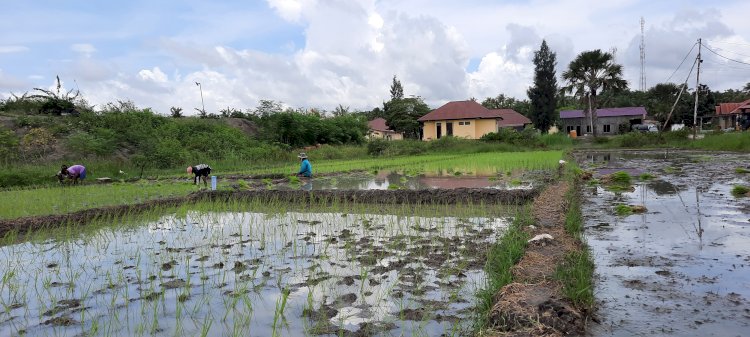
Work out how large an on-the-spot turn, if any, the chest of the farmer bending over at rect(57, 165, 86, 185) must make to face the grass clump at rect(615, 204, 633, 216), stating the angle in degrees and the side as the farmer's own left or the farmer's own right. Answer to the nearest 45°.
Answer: approximately 135° to the farmer's own left

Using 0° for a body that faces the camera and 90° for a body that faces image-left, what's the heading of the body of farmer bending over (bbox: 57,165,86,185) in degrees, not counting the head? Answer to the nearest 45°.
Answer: approximately 90°

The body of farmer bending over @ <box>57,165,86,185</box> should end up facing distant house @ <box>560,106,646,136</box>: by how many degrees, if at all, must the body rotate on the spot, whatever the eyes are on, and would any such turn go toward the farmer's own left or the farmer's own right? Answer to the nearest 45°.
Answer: approximately 180°

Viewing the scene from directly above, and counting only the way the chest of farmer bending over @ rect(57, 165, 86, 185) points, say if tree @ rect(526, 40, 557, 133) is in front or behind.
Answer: behind

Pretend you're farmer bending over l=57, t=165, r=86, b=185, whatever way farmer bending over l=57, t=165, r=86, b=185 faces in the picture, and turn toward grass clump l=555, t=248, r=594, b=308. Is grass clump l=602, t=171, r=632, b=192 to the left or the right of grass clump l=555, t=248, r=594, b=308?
left

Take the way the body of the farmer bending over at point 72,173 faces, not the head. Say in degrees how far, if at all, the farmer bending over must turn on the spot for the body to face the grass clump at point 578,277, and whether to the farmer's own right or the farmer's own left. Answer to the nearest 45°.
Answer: approximately 90° to the farmer's own left

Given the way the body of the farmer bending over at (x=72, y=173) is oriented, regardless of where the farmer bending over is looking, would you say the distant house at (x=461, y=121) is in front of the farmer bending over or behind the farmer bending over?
behind

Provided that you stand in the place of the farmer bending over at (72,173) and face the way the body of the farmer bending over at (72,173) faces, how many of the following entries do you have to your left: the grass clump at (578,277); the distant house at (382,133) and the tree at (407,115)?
1

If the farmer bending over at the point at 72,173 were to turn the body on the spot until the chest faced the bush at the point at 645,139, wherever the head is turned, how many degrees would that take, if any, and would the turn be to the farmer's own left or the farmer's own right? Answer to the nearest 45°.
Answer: approximately 180°

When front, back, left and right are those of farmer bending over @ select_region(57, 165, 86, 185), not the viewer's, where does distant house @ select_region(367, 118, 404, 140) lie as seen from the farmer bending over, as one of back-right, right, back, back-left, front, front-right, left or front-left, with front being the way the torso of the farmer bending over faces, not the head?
back-right
